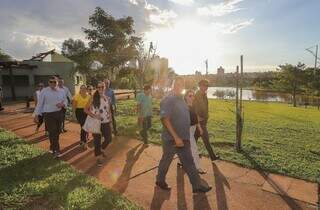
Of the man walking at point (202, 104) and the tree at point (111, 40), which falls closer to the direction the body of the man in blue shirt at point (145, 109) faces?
the man walking

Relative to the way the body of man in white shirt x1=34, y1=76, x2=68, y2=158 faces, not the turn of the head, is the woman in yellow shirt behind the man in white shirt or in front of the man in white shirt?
behind

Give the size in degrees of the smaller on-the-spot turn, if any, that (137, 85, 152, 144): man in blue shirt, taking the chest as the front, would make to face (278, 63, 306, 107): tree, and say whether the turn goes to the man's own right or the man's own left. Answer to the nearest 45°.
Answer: approximately 90° to the man's own left

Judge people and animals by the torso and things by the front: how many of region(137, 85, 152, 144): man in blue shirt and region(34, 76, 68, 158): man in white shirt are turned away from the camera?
0

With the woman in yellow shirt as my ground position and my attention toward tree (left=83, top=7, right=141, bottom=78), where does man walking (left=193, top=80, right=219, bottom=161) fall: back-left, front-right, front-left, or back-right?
back-right

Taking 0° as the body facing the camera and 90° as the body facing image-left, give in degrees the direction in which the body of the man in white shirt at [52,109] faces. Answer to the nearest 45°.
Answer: approximately 0°

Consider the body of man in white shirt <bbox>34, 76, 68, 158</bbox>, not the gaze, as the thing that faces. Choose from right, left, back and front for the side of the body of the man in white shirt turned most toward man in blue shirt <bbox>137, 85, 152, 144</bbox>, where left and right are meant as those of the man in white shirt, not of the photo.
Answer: left

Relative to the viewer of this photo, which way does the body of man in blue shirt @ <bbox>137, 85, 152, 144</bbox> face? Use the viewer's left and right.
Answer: facing the viewer and to the right of the viewer
